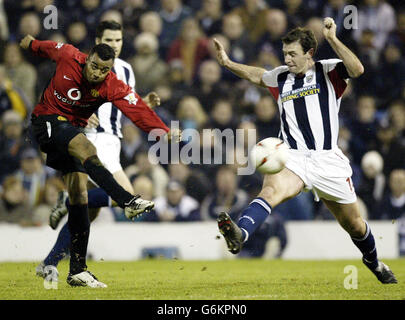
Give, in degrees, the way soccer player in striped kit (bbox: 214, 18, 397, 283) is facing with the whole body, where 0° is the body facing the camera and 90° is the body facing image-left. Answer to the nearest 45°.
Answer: approximately 45°

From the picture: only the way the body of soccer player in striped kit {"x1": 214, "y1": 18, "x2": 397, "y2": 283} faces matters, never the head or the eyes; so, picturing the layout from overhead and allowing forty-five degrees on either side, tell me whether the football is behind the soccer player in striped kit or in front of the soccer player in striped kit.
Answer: in front

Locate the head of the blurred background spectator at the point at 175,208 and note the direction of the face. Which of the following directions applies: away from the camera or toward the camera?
toward the camera

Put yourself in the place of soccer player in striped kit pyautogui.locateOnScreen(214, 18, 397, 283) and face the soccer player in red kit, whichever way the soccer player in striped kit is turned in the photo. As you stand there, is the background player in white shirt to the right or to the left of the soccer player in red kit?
right

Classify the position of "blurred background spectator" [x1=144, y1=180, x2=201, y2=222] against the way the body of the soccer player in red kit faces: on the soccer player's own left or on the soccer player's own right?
on the soccer player's own left

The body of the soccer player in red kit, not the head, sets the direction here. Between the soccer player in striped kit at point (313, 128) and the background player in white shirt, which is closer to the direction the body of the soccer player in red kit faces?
the soccer player in striped kit

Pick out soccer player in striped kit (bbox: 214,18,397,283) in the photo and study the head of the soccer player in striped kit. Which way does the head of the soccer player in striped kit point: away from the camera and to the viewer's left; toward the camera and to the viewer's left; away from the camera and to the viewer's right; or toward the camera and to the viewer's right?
toward the camera and to the viewer's left

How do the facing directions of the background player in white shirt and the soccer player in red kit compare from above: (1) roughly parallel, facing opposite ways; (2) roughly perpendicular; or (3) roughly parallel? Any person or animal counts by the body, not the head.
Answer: roughly parallel

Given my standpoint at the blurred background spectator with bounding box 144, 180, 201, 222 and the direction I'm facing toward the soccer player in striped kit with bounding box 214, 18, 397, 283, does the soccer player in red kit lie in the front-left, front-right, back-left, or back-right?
front-right

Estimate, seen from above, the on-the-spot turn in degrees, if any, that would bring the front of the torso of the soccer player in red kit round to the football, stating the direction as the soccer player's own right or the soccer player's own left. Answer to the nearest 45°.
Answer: approximately 45° to the soccer player's own left

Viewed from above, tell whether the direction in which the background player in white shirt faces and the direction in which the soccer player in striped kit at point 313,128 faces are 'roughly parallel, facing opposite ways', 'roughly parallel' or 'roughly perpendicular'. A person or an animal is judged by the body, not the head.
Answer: roughly perpendicular

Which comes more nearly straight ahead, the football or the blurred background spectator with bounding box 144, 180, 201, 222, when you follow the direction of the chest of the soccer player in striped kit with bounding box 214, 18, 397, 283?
the football

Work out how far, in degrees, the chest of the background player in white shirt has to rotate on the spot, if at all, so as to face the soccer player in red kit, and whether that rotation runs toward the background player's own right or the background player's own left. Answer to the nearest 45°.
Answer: approximately 45° to the background player's own right

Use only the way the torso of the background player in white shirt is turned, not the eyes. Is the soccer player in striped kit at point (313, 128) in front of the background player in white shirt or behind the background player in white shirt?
in front

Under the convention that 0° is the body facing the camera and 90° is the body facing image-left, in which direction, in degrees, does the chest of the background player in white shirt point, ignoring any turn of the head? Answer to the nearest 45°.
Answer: approximately 315°

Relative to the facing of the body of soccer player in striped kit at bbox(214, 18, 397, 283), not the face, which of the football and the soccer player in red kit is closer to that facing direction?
the football

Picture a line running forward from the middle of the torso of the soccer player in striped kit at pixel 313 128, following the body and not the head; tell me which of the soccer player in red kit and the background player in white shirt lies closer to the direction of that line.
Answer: the soccer player in red kit

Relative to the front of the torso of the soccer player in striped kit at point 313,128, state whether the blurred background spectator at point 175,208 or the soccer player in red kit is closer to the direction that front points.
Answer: the soccer player in red kit
